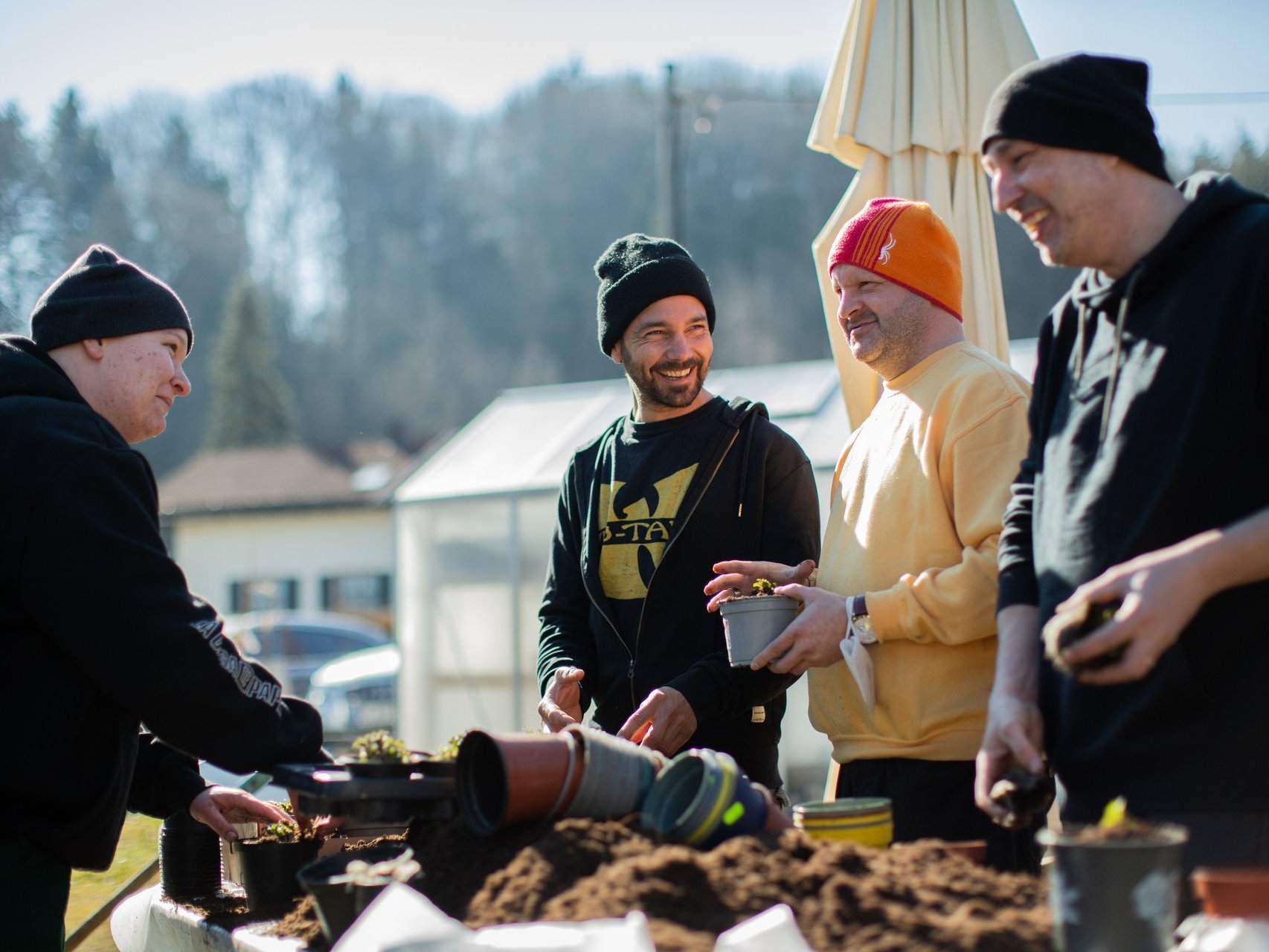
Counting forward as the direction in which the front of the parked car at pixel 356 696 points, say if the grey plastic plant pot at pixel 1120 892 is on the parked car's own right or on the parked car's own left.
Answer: on the parked car's own left

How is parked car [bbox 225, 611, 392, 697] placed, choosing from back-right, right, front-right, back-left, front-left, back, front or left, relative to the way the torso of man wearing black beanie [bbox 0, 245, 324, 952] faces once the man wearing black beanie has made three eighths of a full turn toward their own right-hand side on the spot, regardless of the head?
back-right

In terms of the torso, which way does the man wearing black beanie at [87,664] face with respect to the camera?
to the viewer's right

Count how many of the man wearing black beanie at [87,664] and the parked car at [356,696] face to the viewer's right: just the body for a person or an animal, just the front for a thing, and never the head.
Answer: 1

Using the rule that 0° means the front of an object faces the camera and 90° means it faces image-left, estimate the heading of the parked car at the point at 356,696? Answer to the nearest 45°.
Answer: approximately 45°

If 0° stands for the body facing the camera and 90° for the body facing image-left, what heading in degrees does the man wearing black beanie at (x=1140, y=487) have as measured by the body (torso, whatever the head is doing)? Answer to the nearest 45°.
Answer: approximately 45°
